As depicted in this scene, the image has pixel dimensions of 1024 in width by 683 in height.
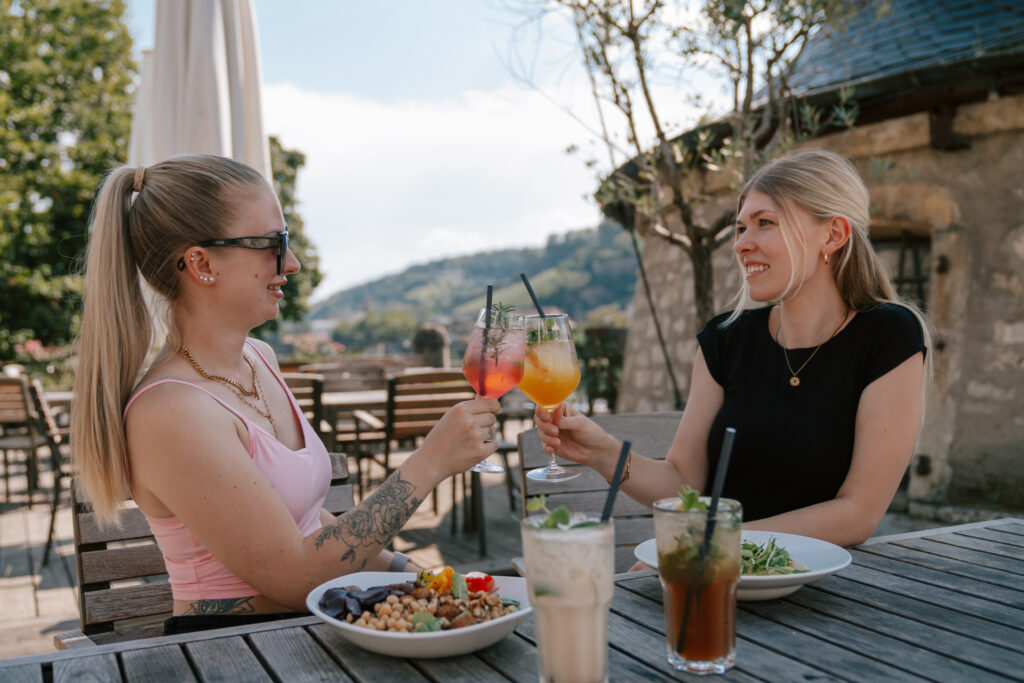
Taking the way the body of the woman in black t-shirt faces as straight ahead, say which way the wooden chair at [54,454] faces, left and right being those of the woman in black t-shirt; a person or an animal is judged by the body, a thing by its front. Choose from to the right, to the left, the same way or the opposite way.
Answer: the opposite way

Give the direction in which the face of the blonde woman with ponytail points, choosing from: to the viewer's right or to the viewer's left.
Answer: to the viewer's right

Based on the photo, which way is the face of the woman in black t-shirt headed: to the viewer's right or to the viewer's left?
to the viewer's left

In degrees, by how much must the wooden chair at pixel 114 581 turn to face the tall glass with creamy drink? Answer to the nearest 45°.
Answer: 0° — it already faces it

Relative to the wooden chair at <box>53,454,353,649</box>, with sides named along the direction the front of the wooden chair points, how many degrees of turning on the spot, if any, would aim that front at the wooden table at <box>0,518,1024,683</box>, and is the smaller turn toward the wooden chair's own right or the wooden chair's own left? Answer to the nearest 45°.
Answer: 0° — it already faces it

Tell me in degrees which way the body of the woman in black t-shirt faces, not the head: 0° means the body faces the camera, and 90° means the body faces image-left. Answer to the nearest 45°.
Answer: approximately 45°

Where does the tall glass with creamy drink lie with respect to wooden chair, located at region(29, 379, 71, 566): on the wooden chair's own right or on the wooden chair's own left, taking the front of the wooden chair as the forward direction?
on the wooden chair's own right

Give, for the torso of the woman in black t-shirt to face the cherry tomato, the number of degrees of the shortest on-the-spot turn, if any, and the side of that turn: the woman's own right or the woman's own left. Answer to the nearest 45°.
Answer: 0° — they already face it

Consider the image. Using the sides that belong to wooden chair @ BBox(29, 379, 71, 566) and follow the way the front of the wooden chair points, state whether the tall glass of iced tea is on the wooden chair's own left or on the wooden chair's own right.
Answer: on the wooden chair's own right

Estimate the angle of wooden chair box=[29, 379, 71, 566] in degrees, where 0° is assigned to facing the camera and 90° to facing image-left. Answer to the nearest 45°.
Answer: approximately 270°

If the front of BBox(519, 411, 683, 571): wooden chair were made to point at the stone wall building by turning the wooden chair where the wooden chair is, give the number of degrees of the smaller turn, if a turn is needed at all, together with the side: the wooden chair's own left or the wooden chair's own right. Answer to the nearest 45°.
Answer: approximately 135° to the wooden chair's own left

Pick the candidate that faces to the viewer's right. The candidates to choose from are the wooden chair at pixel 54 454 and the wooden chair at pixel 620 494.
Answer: the wooden chair at pixel 54 454

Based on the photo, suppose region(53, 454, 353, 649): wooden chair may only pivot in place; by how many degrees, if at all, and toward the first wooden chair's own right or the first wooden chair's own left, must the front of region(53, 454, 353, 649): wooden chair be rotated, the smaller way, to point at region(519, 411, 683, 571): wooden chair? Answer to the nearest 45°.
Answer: approximately 45° to the first wooden chair's own left
